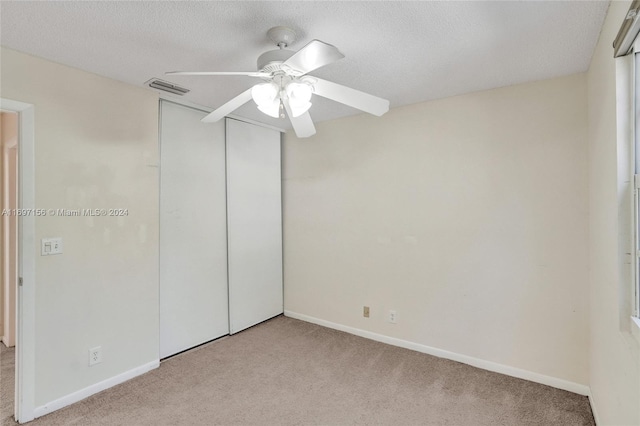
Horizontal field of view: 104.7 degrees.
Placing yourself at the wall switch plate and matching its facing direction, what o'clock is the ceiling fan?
The ceiling fan is roughly at 11 o'clock from the wall switch plate.
